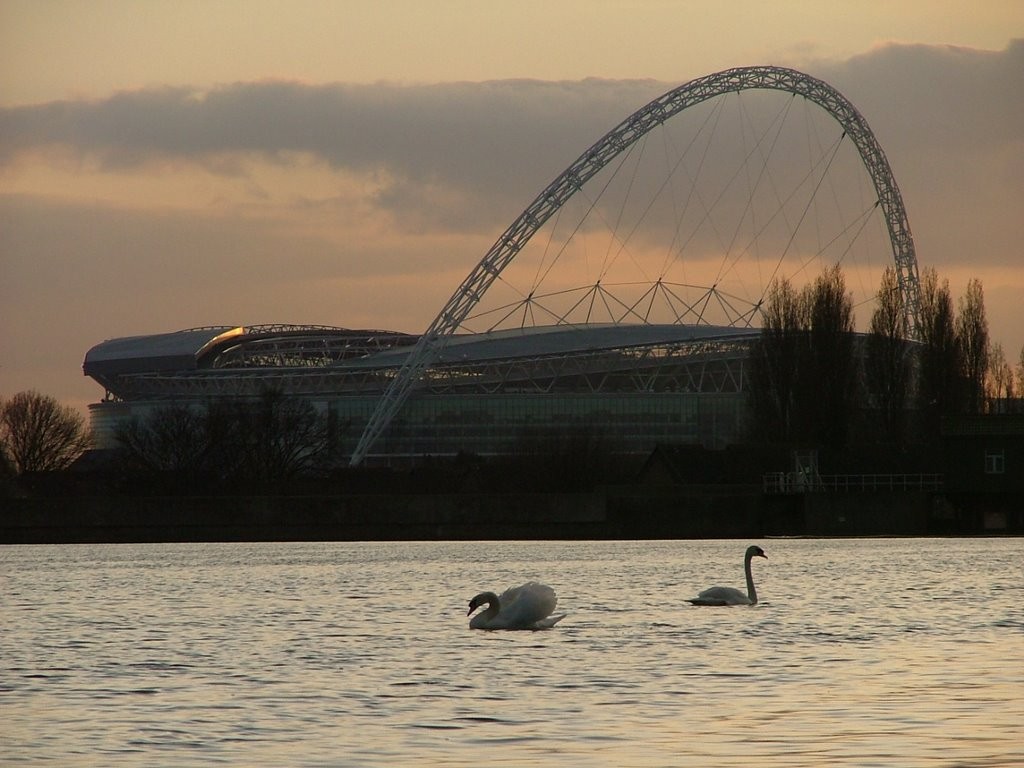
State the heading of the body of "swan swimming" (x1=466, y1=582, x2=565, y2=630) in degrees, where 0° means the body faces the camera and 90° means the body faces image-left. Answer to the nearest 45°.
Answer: approximately 90°
